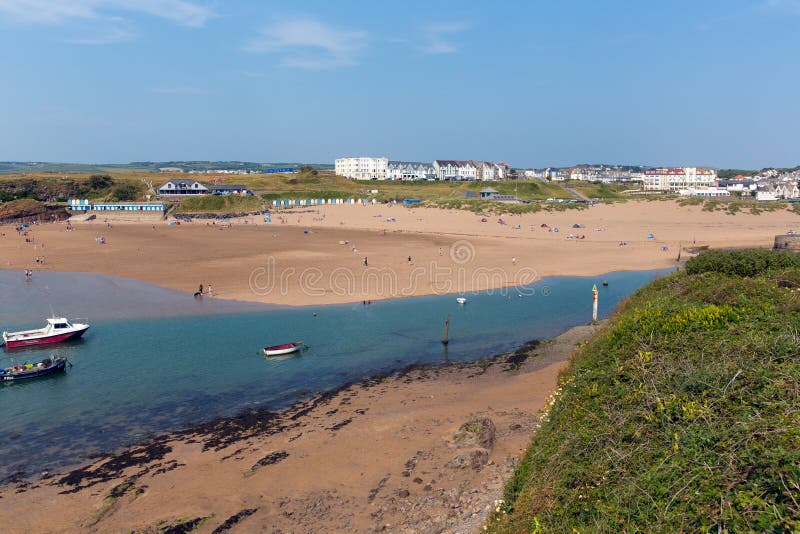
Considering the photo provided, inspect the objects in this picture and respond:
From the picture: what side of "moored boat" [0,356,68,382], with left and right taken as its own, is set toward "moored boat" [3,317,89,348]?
left

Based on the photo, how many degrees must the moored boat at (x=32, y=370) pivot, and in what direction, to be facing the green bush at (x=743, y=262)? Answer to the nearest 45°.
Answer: approximately 45° to its right

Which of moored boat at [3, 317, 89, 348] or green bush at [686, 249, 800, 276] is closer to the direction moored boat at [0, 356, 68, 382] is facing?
the green bush

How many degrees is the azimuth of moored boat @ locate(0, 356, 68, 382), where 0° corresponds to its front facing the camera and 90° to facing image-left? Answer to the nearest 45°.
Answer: approximately 270°

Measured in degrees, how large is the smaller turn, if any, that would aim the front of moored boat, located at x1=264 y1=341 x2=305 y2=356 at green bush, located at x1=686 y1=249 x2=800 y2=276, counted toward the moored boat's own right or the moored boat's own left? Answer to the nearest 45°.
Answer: approximately 45° to the moored boat's own right

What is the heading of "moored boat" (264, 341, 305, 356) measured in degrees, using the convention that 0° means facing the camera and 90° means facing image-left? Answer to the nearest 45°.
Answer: approximately 270°

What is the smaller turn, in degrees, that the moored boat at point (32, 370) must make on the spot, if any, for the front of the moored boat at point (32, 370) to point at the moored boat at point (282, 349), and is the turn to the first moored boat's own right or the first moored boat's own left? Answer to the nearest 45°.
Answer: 0° — it already faces it
